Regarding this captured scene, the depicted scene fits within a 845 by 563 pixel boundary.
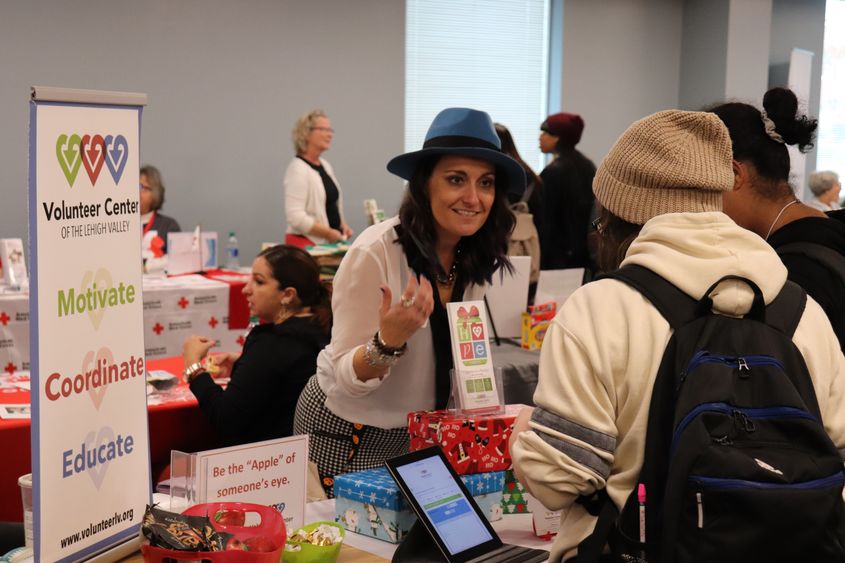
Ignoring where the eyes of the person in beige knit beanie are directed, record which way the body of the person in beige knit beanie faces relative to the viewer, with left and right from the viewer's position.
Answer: facing away from the viewer and to the left of the viewer

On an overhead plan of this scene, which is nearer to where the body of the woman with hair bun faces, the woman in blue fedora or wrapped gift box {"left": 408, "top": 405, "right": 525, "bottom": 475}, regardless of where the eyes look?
the woman in blue fedora

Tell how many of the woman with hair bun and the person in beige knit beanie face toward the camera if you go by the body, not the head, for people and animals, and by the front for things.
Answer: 0

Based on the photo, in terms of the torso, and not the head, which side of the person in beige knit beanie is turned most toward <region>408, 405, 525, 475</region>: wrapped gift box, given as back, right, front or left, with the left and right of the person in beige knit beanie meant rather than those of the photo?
front

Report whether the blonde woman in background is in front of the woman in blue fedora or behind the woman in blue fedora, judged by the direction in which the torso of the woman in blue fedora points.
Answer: behind

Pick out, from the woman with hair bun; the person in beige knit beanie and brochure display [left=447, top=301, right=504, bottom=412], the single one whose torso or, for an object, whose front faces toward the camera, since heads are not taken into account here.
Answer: the brochure display

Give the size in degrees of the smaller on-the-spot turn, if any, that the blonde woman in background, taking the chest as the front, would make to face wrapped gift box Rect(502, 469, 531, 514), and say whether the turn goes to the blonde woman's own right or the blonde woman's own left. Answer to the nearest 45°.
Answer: approximately 45° to the blonde woman's own right

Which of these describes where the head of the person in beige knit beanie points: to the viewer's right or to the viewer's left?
to the viewer's left

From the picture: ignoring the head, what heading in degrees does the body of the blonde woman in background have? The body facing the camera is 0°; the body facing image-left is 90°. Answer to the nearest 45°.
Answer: approximately 315°

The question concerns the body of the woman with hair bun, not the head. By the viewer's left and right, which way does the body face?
facing away from the viewer and to the left of the viewer

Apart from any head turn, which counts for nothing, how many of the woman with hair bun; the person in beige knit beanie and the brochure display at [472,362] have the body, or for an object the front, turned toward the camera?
1

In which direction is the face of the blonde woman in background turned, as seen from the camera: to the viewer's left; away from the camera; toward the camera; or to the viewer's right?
to the viewer's right
